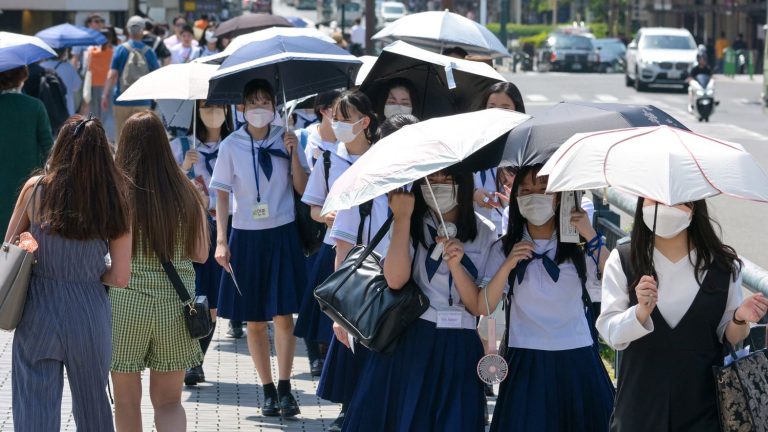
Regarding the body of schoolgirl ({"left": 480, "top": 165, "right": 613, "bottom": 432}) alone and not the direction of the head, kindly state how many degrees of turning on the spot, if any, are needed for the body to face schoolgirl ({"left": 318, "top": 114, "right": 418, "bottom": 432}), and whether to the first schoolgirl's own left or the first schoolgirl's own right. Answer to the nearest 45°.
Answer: approximately 135° to the first schoolgirl's own right

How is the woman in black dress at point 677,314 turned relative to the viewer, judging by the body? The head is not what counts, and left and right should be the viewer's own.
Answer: facing the viewer

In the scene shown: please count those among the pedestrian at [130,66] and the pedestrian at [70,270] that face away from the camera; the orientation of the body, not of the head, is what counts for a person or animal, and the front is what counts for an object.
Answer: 2

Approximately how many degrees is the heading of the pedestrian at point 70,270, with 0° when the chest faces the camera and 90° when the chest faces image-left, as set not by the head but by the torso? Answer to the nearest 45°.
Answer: approximately 180°

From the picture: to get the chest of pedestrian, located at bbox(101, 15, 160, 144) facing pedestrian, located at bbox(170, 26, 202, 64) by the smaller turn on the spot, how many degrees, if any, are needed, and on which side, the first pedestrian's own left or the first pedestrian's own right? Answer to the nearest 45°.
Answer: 0° — they already face them

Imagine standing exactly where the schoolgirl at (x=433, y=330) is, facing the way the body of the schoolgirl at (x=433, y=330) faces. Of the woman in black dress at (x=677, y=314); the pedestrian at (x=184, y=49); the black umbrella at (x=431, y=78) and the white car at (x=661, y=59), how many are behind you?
3

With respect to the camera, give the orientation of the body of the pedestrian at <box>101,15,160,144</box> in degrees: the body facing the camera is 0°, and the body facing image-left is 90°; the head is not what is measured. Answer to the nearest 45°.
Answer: approximately 180°

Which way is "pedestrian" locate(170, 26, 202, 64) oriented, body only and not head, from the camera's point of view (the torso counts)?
toward the camera

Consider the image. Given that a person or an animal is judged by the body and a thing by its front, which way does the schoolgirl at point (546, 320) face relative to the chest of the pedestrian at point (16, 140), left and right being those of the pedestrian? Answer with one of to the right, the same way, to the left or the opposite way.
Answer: the opposite way

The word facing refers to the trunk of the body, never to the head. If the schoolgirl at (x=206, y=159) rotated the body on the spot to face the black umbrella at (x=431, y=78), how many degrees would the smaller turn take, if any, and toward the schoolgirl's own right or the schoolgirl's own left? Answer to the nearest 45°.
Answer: approximately 45° to the schoolgirl's own left

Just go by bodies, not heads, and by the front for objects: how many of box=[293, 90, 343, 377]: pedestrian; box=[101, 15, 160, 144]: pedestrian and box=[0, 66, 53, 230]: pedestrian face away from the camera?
2

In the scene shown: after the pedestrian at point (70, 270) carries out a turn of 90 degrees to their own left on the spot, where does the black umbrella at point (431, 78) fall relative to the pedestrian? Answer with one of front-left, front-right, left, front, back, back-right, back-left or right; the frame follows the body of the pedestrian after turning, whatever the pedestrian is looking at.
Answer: back-right

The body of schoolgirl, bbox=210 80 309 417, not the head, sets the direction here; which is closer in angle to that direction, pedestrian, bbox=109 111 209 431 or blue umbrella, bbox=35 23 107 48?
the pedestrian

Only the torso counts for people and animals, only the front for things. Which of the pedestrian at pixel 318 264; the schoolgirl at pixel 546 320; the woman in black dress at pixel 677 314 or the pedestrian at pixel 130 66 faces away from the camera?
the pedestrian at pixel 130 66

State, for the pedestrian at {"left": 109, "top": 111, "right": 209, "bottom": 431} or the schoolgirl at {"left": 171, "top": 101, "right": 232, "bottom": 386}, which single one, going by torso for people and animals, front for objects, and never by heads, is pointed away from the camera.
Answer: the pedestrian

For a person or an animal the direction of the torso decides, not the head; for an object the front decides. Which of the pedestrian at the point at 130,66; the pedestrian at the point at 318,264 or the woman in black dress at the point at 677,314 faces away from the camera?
the pedestrian at the point at 130,66

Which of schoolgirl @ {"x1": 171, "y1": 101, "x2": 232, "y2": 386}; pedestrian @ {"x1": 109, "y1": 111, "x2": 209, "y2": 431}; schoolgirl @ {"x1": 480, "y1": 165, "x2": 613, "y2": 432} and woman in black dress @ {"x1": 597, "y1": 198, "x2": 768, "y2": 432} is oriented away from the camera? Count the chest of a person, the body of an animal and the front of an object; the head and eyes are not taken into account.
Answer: the pedestrian

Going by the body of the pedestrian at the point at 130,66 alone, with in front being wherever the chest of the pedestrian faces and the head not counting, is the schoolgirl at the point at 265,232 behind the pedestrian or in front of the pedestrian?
behind

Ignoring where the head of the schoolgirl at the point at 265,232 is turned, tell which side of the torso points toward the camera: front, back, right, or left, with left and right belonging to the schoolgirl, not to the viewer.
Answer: front

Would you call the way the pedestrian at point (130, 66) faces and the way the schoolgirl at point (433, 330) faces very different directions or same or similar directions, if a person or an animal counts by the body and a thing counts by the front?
very different directions
